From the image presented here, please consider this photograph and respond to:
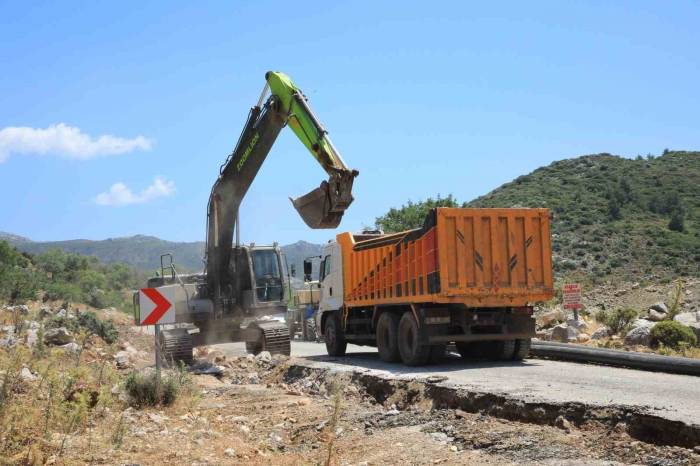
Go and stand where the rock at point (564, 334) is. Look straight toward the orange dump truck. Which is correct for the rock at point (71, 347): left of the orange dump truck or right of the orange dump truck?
right

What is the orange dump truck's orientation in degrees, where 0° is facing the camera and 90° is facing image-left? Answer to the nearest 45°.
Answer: approximately 135°

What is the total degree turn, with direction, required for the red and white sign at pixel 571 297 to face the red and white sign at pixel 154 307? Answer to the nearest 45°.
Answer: approximately 45° to its right

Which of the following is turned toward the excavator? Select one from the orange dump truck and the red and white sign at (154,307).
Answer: the orange dump truck

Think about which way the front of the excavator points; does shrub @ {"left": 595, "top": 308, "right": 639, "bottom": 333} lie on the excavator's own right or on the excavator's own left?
on the excavator's own left

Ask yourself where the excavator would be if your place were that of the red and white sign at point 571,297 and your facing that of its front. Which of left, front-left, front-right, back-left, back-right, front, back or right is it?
front-right

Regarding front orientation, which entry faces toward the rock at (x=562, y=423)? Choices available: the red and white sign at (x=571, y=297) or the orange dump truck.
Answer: the red and white sign

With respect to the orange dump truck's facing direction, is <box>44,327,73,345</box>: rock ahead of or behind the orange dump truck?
ahead

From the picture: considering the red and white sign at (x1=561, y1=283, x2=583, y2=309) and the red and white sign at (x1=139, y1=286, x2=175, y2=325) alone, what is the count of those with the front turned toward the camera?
2

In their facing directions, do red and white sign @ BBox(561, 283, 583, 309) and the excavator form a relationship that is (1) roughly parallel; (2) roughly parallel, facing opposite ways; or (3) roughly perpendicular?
roughly perpendicular

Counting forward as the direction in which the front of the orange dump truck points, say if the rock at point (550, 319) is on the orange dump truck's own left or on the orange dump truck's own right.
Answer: on the orange dump truck's own right

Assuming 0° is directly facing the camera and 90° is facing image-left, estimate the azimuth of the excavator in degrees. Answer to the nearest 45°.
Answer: approximately 315°
